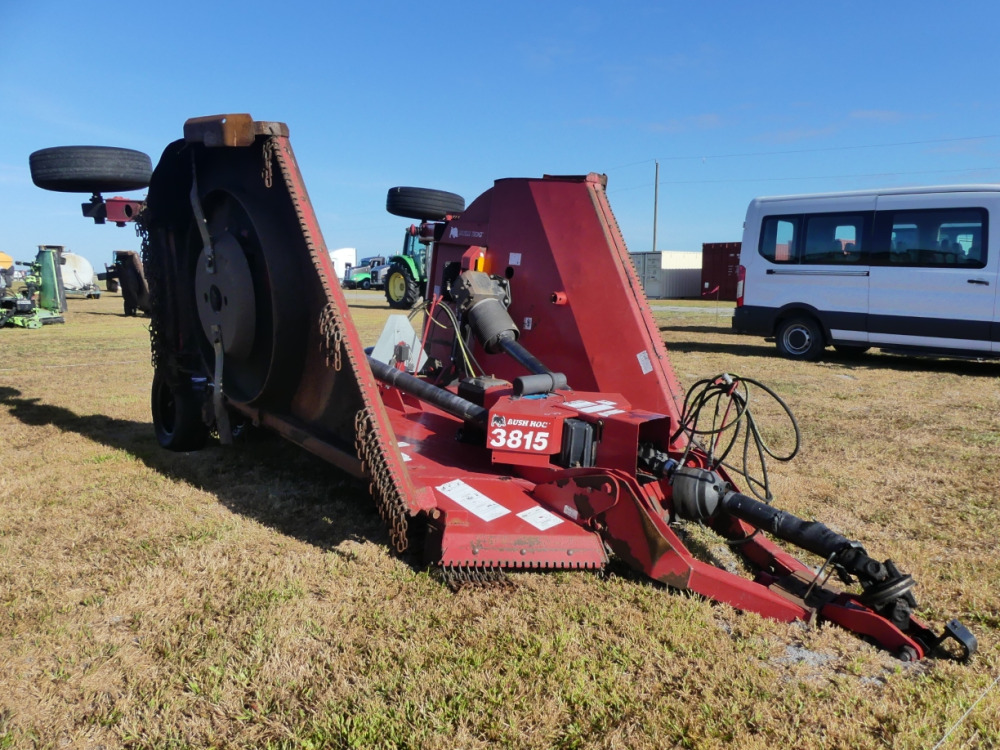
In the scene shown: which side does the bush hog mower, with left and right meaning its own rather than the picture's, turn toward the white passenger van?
left

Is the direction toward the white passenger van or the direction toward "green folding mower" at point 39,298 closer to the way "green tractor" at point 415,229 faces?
the white passenger van

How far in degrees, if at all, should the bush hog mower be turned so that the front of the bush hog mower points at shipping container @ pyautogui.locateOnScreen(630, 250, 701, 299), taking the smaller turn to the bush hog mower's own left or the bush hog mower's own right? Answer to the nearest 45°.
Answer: approximately 135° to the bush hog mower's own left

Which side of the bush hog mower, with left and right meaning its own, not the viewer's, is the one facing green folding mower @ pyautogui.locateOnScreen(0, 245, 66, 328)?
back

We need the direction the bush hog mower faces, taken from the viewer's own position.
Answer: facing the viewer and to the right of the viewer

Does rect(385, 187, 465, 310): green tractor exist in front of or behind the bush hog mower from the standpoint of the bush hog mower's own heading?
behind

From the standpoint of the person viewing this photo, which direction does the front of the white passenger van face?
facing to the right of the viewer

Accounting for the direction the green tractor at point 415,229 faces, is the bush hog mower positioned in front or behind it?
in front

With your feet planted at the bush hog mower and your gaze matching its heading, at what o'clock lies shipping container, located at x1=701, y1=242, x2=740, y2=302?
The shipping container is roughly at 8 o'clock from the bush hog mower.

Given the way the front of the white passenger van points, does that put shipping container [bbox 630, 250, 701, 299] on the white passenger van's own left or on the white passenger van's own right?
on the white passenger van's own left

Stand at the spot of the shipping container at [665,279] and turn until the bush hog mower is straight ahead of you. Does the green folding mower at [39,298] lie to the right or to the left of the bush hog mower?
right

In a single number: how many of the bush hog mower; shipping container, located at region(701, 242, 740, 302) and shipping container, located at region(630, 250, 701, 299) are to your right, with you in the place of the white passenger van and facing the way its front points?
1
